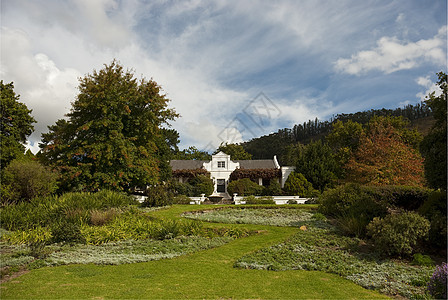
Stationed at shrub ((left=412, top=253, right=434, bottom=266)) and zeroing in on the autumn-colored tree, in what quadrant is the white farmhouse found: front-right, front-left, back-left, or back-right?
front-left

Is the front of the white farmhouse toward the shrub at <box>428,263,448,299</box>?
yes

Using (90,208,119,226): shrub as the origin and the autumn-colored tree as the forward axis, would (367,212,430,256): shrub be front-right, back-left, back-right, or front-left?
front-right

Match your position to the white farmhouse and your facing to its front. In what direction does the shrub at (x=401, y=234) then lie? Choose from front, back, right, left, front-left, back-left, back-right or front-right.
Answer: front

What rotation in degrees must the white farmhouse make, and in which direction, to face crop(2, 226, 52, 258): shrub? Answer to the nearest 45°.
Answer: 0° — it already faces it

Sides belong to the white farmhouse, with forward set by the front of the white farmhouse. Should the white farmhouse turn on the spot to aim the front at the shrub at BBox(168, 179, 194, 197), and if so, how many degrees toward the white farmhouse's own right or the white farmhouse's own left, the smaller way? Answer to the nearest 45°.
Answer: approximately 45° to the white farmhouse's own right

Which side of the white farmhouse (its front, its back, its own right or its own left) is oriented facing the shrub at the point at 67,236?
front

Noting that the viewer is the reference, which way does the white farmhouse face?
facing the viewer

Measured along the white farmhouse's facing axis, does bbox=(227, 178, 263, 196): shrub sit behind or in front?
in front

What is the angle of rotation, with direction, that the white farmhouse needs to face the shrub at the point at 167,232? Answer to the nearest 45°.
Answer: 0° — it already faces it

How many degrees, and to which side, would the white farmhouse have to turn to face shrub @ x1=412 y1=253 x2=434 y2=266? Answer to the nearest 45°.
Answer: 0° — it already faces it

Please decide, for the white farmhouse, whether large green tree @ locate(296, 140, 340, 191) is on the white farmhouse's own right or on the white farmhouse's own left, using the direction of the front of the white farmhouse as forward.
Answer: on the white farmhouse's own left
